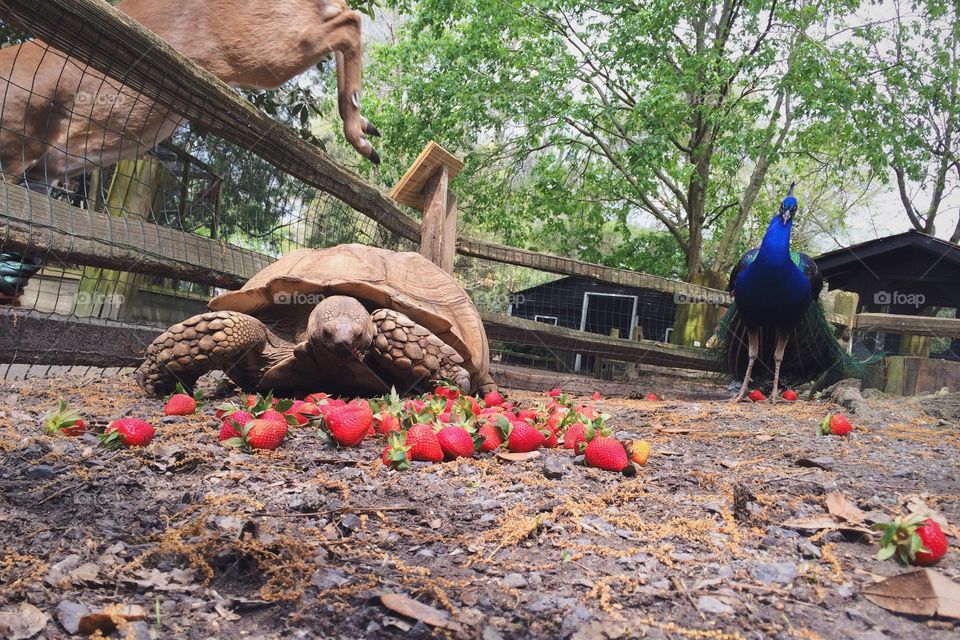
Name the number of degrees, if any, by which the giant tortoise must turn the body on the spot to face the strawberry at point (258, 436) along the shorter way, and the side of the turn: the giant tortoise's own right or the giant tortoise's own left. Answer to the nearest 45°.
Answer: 0° — it already faces it

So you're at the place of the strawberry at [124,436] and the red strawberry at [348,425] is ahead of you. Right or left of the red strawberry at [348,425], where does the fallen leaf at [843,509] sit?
right

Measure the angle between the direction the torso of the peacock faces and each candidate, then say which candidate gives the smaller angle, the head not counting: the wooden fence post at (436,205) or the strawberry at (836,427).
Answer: the strawberry

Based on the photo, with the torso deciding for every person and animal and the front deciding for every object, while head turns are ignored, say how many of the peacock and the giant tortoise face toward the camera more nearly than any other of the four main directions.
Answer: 2

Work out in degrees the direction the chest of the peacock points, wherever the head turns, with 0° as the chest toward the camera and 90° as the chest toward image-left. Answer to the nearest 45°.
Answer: approximately 0°

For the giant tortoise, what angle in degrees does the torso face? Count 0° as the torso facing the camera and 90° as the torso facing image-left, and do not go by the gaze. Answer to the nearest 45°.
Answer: approximately 0°

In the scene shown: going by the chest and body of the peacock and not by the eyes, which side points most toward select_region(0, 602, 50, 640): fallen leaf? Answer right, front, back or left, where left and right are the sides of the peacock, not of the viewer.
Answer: front

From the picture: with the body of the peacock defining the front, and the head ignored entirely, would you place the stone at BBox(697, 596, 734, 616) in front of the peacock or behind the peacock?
in front

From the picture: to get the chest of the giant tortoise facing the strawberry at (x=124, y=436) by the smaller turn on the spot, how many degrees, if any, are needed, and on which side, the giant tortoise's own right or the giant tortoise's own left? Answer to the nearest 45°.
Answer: approximately 45° to the giant tortoise's own right

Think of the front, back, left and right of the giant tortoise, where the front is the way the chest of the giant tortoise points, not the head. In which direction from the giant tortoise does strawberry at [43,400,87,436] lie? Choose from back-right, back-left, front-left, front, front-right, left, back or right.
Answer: front-right

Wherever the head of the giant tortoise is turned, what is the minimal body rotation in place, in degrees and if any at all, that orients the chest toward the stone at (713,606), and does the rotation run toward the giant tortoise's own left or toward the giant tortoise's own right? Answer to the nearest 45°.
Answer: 0° — it already faces it
